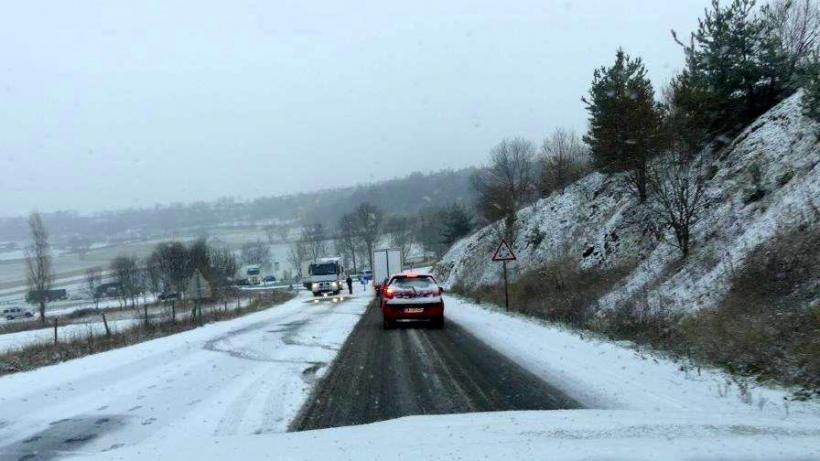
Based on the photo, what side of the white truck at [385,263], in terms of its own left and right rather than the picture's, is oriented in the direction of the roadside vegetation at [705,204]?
back

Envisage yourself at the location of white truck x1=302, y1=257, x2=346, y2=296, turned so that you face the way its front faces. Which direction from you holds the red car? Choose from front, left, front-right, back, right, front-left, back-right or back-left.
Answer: front

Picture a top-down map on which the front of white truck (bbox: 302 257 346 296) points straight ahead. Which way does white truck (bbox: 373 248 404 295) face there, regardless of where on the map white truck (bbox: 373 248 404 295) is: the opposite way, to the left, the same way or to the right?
the opposite way

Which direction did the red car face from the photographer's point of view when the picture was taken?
facing away from the viewer

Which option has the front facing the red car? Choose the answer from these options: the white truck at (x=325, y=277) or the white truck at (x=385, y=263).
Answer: the white truck at (x=325, y=277)

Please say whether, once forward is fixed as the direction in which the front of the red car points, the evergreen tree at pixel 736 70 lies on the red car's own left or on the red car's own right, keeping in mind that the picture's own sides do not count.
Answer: on the red car's own right

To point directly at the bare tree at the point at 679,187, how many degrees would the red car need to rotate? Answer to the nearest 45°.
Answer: approximately 90° to its right

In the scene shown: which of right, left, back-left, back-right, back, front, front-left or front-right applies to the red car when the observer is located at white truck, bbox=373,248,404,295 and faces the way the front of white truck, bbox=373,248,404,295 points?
back

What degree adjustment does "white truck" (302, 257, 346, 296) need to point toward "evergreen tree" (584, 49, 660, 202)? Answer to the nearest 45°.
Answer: approximately 45° to its left

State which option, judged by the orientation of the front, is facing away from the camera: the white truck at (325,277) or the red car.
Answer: the red car

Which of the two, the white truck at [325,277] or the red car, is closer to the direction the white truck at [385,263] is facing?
the white truck

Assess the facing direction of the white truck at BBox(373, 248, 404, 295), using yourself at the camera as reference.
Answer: facing away from the viewer

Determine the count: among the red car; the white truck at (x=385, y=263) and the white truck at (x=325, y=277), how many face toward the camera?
1

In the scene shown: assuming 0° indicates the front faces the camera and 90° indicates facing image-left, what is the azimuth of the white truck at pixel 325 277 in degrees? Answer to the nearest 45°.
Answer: approximately 0°
